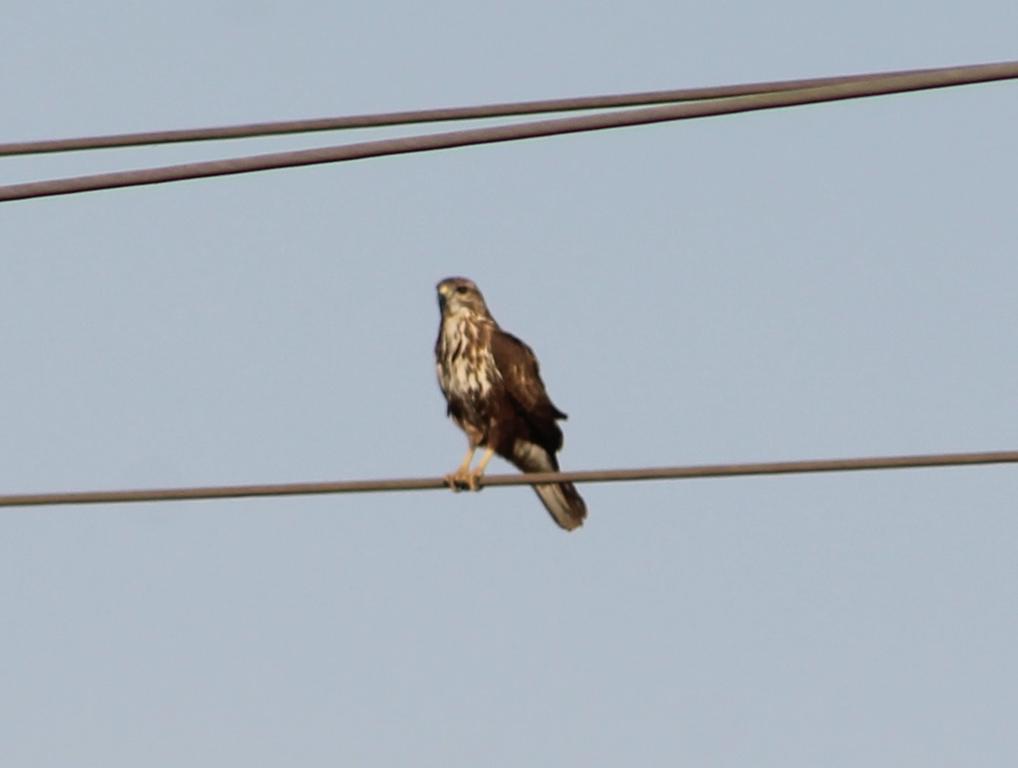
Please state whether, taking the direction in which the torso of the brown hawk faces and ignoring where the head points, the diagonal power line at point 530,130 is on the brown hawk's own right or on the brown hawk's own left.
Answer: on the brown hawk's own left

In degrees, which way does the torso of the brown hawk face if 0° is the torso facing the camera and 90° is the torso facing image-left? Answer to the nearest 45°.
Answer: approximately 45°
